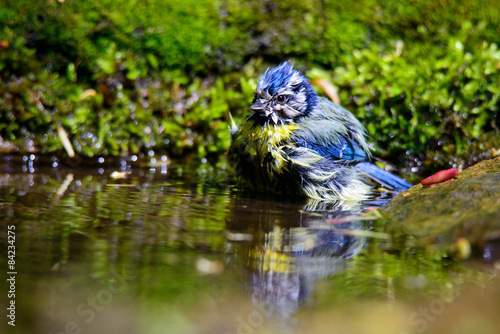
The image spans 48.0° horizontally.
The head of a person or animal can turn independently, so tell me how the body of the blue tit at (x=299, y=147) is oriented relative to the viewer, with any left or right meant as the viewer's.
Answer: facing the viewer and to the left of the viewer

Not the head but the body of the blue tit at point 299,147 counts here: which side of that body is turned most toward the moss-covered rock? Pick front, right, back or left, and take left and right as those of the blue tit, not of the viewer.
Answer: left
